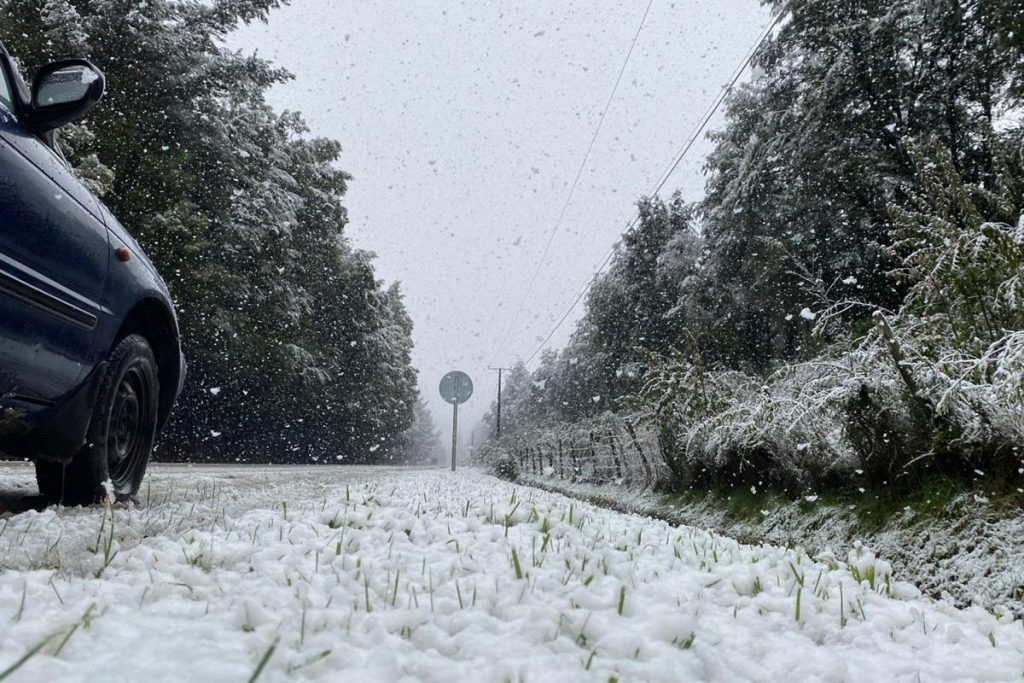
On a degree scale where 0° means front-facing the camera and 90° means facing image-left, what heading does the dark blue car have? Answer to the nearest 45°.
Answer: approximately 225°

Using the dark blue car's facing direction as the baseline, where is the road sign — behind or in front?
in front
